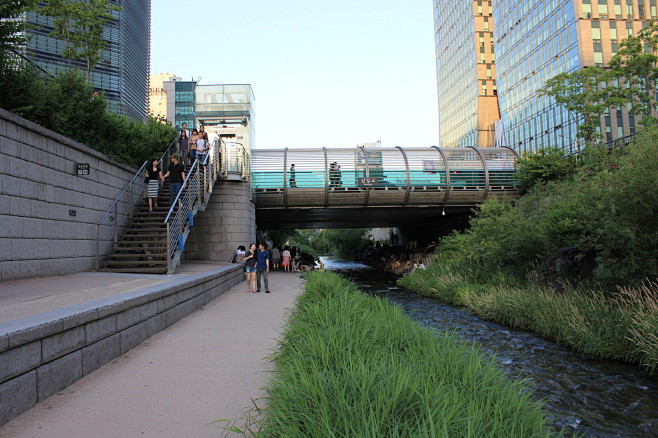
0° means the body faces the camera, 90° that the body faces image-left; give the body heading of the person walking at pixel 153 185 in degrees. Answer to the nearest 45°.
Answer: approximately 0°

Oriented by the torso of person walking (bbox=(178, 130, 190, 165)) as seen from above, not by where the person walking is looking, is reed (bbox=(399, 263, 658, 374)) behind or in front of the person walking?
in front

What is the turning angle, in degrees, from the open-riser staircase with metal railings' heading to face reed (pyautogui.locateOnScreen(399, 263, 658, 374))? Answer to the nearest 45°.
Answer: approximately 45° to its left

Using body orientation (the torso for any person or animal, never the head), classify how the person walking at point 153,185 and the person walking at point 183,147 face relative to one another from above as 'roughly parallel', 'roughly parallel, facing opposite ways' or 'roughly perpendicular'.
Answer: roughly parallel

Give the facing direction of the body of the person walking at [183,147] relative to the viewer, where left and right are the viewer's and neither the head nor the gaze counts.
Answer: facing the viewer

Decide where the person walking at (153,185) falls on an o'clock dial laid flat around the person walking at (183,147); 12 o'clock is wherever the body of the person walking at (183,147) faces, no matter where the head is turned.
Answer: the person walking at (153,185) is roughly at 1 o'clock from the person walking at (183,147).

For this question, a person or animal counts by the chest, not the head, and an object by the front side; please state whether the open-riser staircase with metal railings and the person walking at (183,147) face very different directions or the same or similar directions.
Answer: same or similar directions

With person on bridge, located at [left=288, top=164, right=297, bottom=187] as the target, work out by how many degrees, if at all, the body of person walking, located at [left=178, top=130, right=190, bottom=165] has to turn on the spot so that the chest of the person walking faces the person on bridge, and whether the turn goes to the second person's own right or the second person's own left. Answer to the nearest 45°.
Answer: approximately 135° to the second person's own left

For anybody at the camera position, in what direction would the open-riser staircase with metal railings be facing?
facing the viewer

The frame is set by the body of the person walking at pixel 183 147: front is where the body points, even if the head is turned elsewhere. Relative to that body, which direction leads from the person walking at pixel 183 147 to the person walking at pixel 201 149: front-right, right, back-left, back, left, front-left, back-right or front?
front-left

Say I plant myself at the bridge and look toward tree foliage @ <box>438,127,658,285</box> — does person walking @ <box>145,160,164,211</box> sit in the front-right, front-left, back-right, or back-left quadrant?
front-right

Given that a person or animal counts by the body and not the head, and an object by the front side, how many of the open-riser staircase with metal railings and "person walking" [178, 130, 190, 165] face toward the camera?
2

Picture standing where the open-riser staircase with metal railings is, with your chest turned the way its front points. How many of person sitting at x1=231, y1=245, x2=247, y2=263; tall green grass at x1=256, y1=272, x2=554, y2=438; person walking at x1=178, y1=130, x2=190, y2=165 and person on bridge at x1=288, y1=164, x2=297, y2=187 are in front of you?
1
